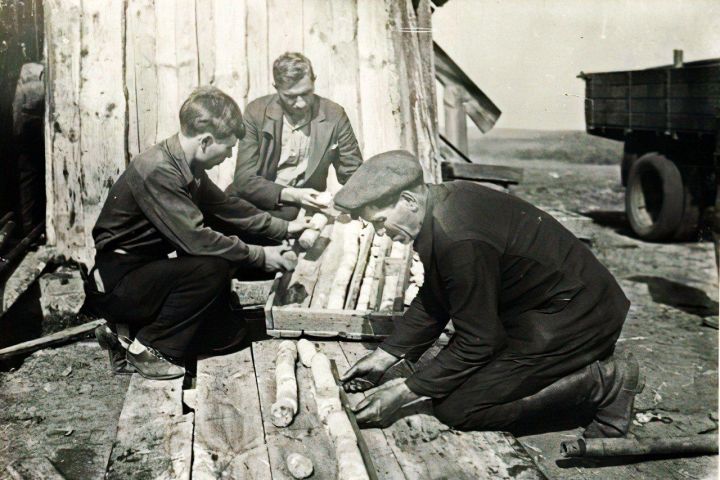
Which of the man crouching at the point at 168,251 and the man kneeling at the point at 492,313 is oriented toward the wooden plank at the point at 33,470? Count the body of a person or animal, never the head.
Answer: the man kneeling at the point at 492,313

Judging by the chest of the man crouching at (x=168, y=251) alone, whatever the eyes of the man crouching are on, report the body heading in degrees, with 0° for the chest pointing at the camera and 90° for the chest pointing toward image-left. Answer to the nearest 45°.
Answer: approximately 270°

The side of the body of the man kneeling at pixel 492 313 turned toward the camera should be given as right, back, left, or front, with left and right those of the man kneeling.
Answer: left

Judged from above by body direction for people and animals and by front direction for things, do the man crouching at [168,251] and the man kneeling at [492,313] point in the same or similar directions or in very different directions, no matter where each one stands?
very different directions

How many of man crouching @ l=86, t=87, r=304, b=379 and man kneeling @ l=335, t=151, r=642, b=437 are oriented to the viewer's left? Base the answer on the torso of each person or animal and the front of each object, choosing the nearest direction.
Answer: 1

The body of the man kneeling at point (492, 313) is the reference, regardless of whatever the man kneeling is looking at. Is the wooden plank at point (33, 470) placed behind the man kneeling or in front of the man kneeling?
in front
